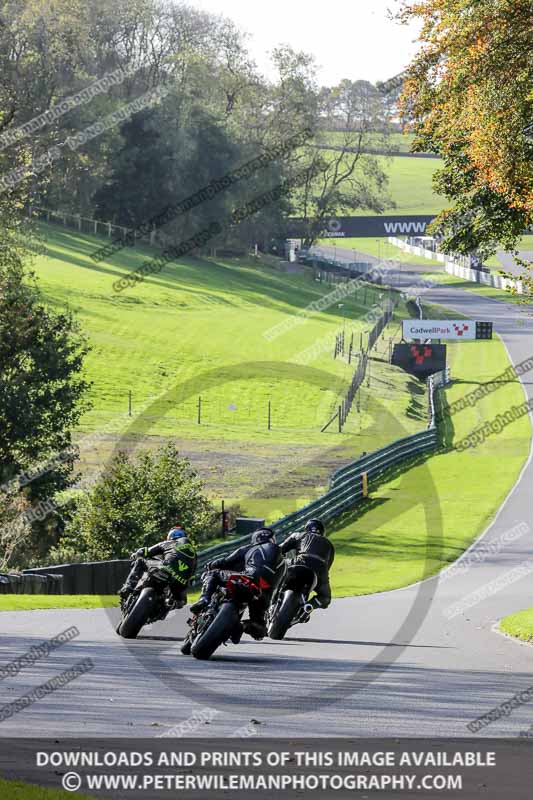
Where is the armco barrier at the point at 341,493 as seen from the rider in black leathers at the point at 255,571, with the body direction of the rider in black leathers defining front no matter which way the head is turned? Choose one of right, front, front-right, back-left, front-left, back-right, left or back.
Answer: front

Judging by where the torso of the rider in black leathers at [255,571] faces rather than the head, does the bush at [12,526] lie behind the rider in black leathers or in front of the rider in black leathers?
in front

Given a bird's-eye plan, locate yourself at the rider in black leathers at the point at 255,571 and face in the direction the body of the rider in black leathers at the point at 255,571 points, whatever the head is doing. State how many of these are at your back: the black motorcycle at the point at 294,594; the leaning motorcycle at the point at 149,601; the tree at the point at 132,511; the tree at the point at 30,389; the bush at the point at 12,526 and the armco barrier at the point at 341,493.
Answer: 0

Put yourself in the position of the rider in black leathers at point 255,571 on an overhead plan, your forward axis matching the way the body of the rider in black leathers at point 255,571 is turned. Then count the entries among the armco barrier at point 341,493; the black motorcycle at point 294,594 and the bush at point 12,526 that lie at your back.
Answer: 0

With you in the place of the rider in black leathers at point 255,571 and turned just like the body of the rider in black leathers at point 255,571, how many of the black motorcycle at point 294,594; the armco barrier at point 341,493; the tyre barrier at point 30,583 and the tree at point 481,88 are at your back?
0

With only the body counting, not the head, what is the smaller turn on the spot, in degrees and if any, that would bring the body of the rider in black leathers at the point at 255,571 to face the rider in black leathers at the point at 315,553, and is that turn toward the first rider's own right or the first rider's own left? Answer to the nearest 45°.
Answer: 0° — they already face them

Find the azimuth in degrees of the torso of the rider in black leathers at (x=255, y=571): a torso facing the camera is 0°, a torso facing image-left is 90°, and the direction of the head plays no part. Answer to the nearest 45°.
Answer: approximately 180°

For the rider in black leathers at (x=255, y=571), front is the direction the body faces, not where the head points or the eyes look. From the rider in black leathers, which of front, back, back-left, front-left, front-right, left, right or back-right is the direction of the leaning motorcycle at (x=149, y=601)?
front-left

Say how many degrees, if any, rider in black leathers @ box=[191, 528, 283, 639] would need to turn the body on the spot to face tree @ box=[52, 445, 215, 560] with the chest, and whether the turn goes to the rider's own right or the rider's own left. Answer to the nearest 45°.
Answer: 0° — they already face it

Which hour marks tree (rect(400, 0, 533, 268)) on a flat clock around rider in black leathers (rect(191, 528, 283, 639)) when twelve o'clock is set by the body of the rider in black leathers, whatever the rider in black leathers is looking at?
The tree is roughly at 1 o'clock from the rider in black leathers.

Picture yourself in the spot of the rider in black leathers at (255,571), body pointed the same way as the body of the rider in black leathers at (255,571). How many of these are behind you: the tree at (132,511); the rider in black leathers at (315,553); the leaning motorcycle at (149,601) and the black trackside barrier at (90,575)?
0

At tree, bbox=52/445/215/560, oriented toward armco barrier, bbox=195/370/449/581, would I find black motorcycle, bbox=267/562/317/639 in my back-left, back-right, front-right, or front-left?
back-right

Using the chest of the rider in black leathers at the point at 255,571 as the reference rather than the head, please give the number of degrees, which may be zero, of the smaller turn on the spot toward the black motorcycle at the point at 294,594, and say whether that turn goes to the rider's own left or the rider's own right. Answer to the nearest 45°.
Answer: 0° — they already face it

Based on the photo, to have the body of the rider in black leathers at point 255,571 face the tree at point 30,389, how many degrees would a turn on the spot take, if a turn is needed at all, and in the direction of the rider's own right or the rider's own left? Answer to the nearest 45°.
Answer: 0° — they already face it

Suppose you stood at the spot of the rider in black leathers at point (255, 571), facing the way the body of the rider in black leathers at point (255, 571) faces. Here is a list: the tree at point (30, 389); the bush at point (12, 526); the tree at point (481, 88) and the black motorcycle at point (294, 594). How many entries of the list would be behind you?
0
